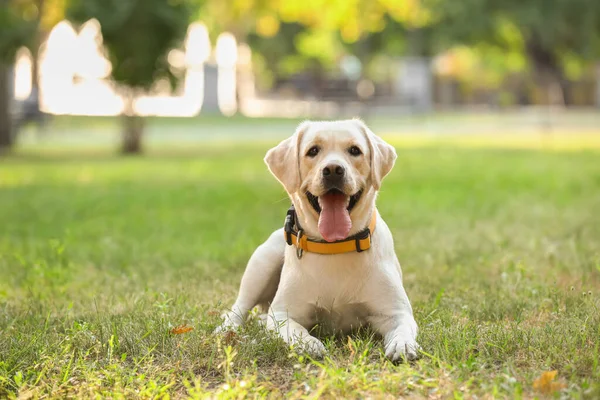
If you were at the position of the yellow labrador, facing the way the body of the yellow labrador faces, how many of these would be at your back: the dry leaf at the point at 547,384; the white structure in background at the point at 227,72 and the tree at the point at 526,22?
2

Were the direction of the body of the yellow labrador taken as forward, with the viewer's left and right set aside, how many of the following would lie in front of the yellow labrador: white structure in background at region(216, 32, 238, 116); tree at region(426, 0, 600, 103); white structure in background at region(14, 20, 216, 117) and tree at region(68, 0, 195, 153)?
0

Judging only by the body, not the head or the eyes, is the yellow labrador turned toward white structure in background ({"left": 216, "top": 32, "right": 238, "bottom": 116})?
no

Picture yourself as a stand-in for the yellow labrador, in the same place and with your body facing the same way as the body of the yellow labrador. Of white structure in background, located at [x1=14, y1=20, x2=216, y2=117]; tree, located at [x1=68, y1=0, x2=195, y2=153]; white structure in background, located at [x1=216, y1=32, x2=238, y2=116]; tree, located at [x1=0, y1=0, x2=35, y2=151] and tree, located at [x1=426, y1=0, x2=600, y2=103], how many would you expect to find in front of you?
0

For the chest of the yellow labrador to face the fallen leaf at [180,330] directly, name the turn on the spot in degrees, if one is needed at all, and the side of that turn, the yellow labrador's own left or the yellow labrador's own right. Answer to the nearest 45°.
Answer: approximately 90° to the yellow labrador's own right

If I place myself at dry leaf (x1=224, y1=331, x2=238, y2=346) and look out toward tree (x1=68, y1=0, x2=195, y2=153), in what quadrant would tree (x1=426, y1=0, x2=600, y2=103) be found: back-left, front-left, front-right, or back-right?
front-right

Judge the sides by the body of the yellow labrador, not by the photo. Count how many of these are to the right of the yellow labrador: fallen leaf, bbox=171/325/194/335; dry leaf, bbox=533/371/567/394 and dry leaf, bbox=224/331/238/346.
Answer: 2

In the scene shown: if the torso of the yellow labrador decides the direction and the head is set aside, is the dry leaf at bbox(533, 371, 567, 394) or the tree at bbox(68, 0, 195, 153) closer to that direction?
the dry leaf

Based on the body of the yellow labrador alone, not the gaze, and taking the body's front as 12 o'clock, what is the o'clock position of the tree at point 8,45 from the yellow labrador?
The tree is roughly at 5 o'clock from the yellow labrador.

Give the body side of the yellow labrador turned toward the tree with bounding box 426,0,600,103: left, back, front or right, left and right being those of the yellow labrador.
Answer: back

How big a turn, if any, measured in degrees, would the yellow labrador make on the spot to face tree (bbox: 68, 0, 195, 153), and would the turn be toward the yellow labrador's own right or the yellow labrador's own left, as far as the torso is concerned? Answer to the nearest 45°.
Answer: approximately 180°

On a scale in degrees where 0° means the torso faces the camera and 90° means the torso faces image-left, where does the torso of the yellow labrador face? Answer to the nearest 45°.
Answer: approximately 0°

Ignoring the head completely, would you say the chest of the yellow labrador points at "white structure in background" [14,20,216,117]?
no
